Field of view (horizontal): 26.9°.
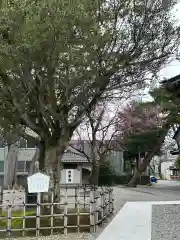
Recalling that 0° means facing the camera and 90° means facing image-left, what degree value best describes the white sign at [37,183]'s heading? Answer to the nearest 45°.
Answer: approximately 0°

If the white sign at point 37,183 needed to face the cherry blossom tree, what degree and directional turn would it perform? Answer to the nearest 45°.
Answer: approximately 180°
